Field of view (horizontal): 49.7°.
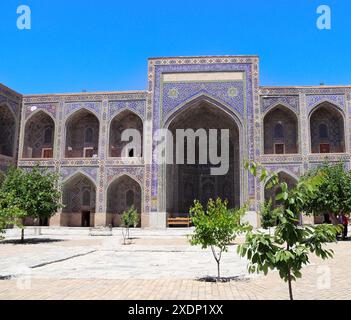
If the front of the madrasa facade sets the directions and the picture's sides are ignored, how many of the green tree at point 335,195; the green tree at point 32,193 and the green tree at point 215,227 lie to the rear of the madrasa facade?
0

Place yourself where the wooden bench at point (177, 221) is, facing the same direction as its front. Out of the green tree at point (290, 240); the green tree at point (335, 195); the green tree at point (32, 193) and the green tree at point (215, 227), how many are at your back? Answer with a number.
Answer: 0

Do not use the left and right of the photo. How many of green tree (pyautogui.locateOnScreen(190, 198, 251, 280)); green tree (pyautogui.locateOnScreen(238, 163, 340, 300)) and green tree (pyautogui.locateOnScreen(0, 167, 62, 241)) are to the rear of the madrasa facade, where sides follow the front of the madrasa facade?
0

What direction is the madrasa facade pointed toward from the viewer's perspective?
toward the camera

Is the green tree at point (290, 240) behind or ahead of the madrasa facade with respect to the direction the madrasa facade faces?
ahead

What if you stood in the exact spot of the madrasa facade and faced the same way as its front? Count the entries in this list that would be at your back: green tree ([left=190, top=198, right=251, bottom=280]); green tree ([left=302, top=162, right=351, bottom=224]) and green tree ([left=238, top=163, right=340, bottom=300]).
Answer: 0

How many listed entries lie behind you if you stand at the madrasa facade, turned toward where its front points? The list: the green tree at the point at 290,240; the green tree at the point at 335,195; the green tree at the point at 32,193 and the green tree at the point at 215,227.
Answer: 0

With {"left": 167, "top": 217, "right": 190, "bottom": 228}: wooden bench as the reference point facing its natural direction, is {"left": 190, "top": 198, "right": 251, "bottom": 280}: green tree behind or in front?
in front

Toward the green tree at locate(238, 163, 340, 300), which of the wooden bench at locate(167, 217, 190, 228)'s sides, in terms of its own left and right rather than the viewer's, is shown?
front

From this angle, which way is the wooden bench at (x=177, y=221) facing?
toward the camera

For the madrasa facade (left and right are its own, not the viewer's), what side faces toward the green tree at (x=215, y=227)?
front

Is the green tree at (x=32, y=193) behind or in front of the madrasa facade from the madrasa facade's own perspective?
in front

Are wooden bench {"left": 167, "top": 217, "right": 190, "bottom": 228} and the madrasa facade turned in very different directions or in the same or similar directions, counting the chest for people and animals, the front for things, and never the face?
same or similar directions
